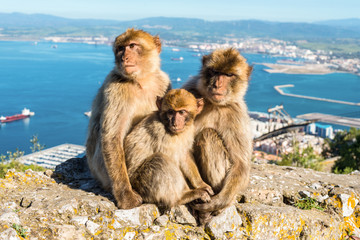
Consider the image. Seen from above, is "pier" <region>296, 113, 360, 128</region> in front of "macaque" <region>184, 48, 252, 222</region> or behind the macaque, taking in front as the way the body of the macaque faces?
behind

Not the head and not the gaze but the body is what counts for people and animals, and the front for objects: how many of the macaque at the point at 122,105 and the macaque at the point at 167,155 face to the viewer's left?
0

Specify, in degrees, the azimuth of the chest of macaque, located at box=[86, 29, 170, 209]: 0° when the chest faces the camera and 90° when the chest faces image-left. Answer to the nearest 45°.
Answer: approximately 315°

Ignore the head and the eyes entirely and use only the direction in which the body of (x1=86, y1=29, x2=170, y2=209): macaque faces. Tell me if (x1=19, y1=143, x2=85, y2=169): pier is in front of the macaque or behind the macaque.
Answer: behind

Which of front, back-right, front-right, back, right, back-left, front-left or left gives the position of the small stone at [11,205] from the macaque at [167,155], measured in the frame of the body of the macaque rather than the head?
back-right

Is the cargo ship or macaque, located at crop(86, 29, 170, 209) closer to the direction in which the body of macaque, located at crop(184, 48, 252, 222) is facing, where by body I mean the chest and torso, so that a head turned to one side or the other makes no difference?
the macaque

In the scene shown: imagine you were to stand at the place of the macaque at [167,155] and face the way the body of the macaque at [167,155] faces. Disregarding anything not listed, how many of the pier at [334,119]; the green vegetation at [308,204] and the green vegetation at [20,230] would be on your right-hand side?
1

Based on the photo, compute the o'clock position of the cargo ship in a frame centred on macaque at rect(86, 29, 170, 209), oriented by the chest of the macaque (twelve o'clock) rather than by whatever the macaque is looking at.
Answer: The cargo ship is roughly at 7 o'clock from the macaque.

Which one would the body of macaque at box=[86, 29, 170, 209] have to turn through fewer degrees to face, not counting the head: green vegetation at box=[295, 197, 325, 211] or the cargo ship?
the green vegetation

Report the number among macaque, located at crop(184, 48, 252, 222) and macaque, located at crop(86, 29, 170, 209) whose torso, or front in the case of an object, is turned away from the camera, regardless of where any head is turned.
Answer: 0
